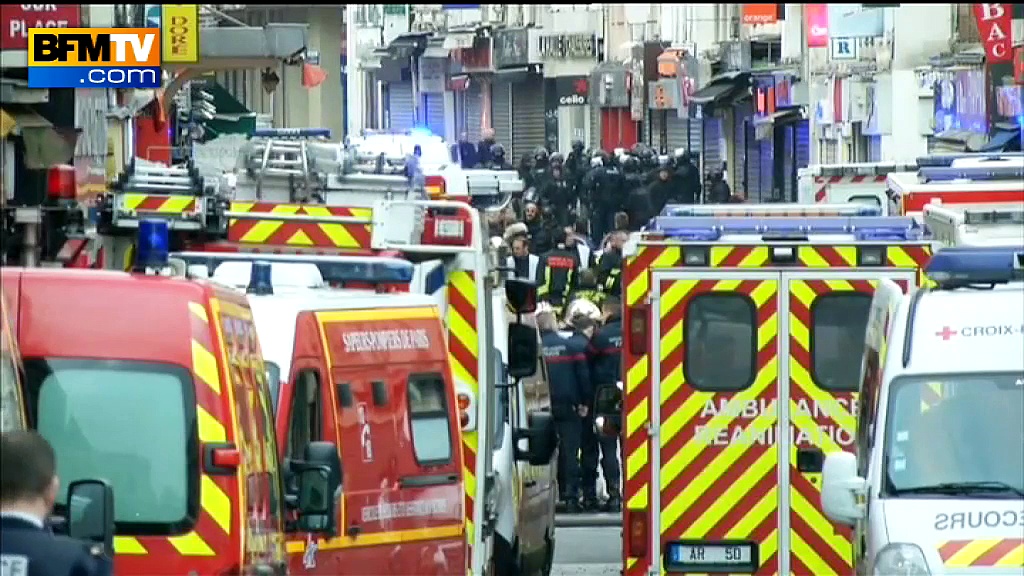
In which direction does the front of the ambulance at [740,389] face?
away from the camera

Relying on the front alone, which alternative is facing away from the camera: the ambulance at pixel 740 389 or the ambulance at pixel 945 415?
the ambulance at pixel 740 389

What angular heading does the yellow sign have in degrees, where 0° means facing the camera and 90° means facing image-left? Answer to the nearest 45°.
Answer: approximately 0°

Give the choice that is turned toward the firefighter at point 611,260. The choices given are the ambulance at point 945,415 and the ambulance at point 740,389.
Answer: the ambulance at point 740,389

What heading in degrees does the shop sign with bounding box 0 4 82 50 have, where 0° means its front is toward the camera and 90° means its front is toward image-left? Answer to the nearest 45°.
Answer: approximately 0°

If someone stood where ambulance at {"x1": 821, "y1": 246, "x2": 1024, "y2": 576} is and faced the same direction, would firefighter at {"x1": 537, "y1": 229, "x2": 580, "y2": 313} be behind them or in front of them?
behind

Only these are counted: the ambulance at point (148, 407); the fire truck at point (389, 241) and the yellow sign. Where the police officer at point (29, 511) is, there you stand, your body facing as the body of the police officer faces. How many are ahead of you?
3

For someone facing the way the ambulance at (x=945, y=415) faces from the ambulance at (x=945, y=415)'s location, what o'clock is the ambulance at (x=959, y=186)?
the ambulance at (x=959, y=186) is roughly at 6 o'clock from the ambulance at (x=945, y=415).

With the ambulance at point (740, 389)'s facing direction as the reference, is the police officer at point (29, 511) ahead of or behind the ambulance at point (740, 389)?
behind

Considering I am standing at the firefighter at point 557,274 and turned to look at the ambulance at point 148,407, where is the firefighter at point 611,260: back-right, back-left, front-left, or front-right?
back-left
